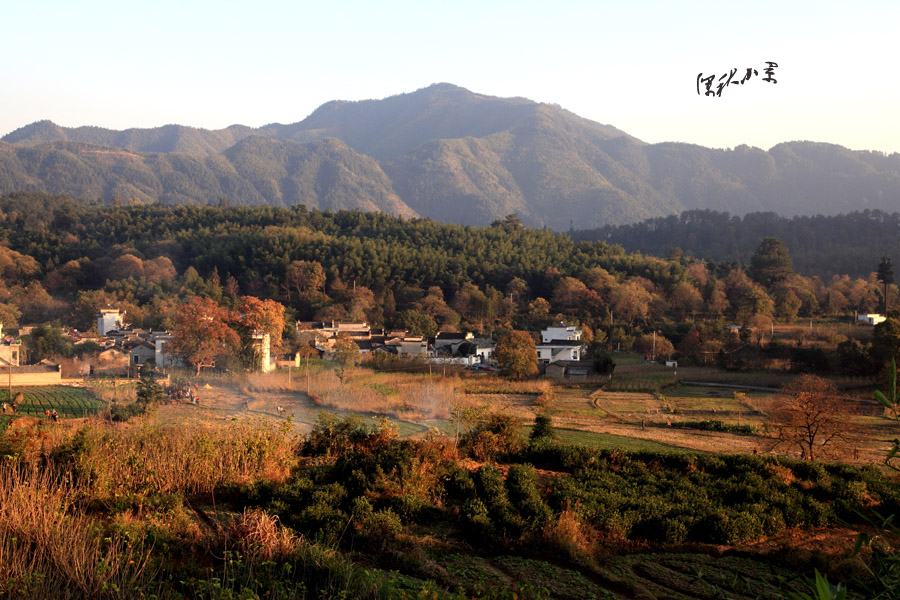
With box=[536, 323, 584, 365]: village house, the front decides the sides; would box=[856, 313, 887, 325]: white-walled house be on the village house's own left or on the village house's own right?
on the village house's own left

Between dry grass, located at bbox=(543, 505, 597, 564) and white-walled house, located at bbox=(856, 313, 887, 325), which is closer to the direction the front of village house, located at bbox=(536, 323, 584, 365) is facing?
the dry grass

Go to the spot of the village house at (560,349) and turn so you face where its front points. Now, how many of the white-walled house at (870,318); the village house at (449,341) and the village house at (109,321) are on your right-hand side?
2

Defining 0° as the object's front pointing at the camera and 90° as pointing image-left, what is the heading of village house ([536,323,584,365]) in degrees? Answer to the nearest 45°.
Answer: approximately 0°

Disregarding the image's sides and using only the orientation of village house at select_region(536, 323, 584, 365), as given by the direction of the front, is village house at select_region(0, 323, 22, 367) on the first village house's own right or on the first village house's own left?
on the first village house's own right

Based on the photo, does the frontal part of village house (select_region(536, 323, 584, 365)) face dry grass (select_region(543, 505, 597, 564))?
yes

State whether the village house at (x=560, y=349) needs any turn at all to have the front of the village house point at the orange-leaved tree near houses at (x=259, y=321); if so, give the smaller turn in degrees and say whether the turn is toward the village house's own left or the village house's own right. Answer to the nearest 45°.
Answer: approximately 45° to the village house's own right
